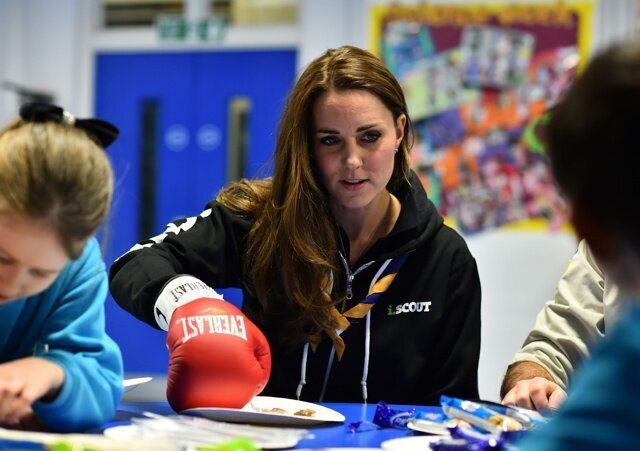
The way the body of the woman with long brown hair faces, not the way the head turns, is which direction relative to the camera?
toward the camera

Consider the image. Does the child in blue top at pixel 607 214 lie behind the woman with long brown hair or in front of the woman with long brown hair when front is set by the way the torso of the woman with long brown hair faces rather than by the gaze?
in front

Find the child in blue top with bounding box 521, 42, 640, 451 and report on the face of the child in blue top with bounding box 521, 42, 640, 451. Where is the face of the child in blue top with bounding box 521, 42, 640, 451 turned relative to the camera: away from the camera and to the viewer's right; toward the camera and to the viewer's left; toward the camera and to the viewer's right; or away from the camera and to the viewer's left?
away from the camera and to the viewer's left

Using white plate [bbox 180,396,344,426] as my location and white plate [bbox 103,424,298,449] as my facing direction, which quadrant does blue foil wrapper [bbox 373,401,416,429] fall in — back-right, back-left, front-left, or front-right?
back-left

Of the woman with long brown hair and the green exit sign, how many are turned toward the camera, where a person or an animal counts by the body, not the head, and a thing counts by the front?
2

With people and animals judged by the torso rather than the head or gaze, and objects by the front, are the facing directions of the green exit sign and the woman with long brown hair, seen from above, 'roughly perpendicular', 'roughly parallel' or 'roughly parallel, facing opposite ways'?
roughly parallel

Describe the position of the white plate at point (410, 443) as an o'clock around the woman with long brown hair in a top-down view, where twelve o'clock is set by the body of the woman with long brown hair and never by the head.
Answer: The white plate is roughly at 12 o'clock from the woman with long brown hair.

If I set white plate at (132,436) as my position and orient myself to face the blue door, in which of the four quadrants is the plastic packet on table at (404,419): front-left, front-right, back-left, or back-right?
front-right

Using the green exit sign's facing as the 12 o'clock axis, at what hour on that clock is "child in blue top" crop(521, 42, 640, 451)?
The child in blue top is roughly at 12 o'clock from the green exit sign.
